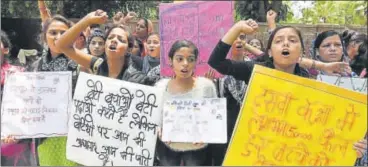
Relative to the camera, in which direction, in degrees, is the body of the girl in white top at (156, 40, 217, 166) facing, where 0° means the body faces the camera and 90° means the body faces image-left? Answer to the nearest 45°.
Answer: approximately 0°

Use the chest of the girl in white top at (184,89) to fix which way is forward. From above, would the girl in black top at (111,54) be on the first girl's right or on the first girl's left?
on the first girl's right
